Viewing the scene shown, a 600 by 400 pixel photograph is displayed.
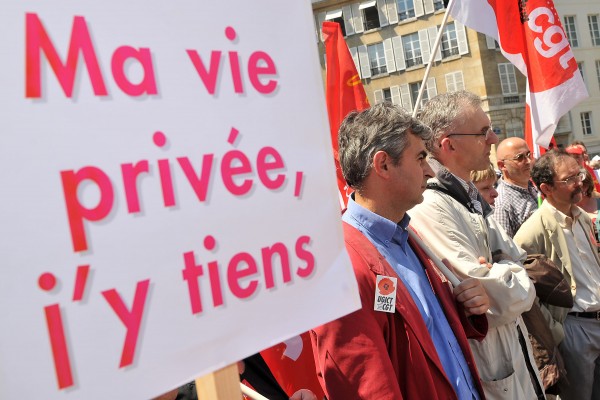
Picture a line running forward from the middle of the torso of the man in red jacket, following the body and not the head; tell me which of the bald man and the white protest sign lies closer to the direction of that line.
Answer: the white protest sign

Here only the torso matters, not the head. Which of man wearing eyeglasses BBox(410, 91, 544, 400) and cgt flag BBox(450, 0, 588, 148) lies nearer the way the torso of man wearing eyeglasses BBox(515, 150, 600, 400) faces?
the man wearing eyeglasses

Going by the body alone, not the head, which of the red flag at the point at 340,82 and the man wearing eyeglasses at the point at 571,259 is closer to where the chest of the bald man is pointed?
the man wearing eyeglasses
